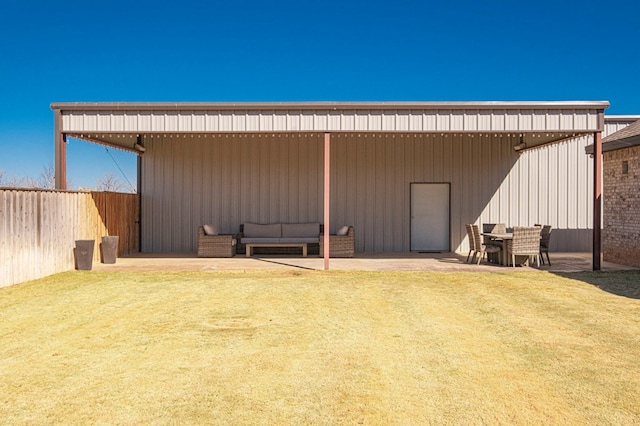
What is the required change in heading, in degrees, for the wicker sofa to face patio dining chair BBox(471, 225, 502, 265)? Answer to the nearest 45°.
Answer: approximately 45° to its left

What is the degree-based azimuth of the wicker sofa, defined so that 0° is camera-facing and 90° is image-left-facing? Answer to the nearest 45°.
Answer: approximately 0°
